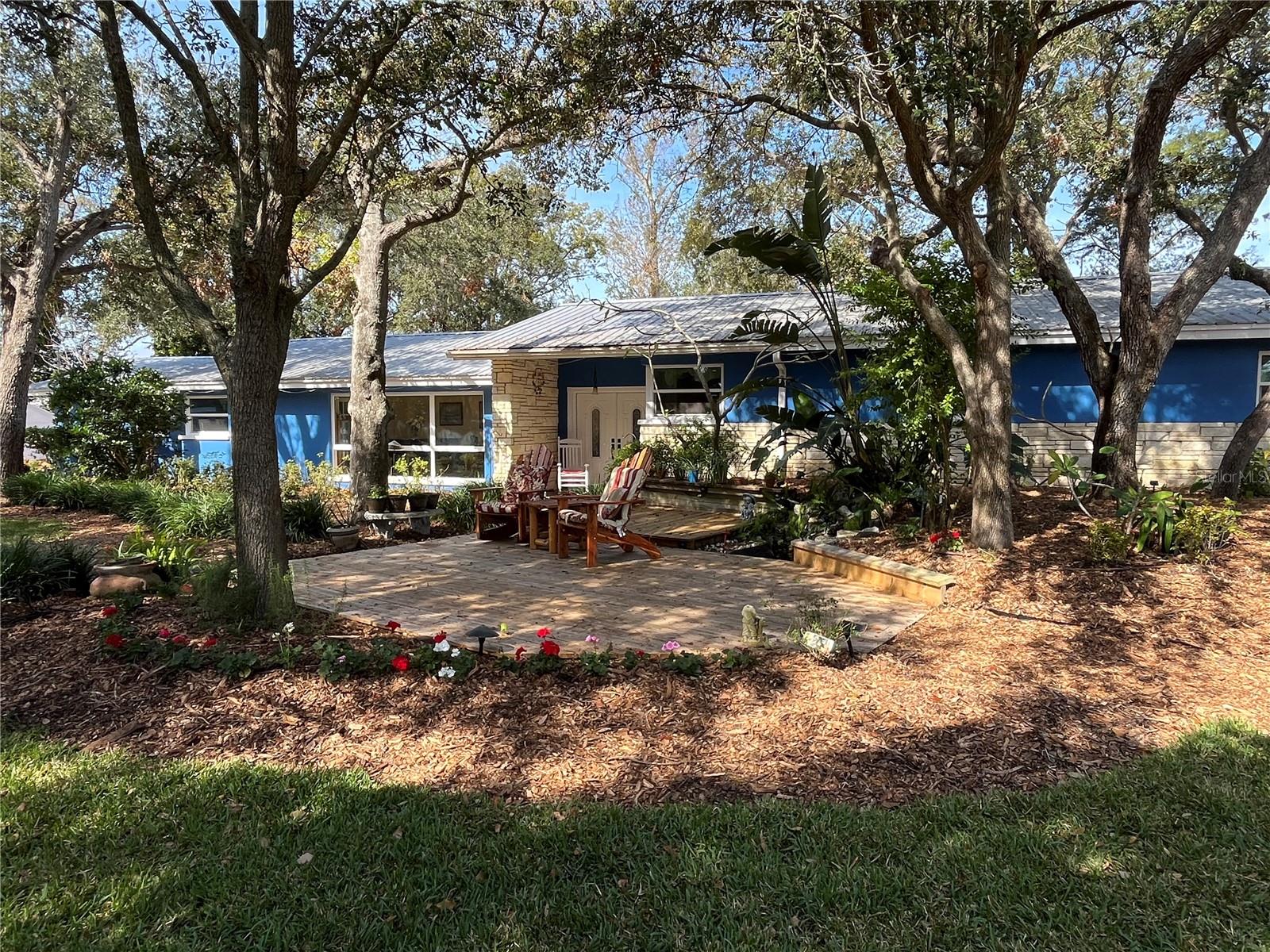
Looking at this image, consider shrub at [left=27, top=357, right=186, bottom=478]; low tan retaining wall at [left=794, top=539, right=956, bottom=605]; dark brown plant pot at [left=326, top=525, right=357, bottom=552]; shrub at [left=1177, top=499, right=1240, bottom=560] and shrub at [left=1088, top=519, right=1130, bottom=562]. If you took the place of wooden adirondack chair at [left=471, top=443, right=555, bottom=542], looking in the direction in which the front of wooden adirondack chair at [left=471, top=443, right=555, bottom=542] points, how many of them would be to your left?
3

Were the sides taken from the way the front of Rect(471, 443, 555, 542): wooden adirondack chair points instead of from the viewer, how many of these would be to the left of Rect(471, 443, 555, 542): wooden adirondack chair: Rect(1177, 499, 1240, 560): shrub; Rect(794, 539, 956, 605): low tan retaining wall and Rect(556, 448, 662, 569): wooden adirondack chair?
3

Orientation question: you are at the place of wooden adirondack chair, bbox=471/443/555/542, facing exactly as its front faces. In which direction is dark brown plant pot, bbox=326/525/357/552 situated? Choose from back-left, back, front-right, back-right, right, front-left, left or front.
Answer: front-right

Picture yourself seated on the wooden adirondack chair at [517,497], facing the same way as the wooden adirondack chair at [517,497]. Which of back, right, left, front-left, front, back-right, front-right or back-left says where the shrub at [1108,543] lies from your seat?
left

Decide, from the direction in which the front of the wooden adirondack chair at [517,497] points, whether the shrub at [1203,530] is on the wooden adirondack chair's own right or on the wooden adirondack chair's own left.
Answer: on the wooden adirondack chair's own left

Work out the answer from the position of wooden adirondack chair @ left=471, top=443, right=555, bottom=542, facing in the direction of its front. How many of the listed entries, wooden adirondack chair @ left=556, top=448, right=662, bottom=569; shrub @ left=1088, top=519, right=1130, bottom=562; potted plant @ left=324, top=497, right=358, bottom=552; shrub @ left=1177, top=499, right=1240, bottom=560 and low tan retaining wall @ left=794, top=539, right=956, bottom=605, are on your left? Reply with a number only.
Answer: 4

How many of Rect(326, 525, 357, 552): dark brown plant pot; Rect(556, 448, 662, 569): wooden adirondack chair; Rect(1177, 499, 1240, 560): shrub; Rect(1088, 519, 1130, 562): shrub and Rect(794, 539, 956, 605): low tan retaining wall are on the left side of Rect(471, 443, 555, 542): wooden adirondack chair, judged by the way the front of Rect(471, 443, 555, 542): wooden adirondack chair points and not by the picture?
4

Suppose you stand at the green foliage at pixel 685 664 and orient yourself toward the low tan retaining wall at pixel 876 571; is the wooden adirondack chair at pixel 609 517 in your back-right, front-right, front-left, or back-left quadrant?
front-left

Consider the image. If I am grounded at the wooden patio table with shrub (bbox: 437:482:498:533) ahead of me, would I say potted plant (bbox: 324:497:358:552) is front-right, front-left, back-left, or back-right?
front-left

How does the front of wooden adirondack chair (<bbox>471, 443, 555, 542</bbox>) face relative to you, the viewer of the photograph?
facing the viewer and to the left of the viewer

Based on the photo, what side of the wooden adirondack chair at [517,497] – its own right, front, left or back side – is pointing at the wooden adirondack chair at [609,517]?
left

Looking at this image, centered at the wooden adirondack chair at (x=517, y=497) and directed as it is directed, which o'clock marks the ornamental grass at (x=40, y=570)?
The ornamental grass is roughly at 12 o'clock from the wooden adirondack chair.

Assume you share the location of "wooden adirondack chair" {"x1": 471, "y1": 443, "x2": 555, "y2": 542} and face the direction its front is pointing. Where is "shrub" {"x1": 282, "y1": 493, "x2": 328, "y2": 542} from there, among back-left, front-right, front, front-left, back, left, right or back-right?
front-right

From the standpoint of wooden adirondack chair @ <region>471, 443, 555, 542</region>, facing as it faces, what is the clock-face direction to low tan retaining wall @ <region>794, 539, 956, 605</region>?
The low tan retaining wall is roughly at 9 o'clock from the wooden adirondack chair.

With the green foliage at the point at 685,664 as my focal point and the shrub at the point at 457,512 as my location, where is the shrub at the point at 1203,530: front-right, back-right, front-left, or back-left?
front-left

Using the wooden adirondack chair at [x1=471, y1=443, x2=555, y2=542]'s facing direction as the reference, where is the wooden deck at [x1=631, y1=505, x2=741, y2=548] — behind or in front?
behind

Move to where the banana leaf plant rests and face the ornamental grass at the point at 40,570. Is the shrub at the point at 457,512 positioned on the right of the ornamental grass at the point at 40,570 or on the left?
right

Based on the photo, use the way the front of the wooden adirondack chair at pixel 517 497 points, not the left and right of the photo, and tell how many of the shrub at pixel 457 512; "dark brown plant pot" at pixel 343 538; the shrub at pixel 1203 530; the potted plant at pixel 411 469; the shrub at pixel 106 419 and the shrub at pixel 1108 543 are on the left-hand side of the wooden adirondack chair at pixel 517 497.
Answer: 2

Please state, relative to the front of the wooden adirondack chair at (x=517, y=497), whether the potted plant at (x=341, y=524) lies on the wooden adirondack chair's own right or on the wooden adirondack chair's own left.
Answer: on the wooden adirondack chair's own right
